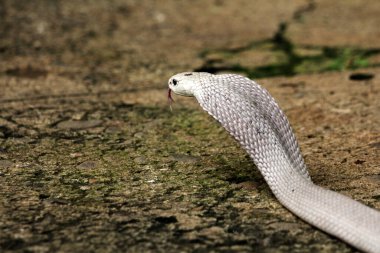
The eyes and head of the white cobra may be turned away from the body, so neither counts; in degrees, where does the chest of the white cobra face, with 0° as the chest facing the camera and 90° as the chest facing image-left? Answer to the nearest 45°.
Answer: approximately 90°
